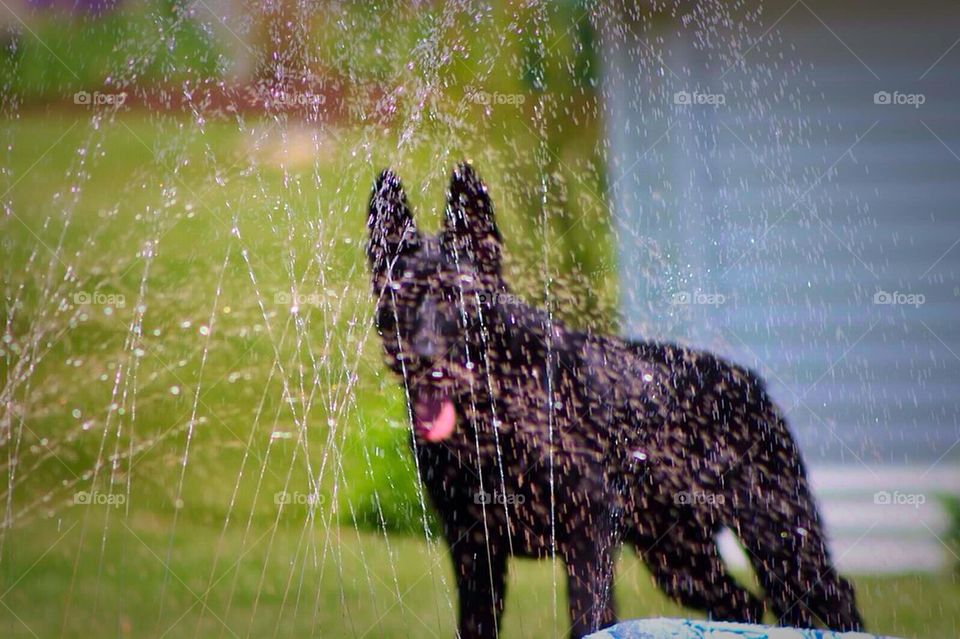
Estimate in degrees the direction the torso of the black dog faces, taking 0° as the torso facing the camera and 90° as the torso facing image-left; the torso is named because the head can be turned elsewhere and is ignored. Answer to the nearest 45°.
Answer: approximately 45°
